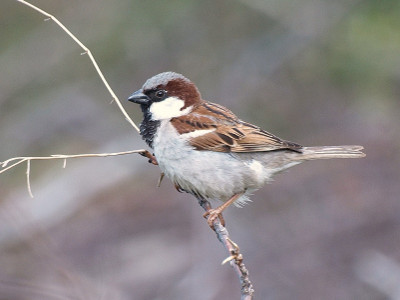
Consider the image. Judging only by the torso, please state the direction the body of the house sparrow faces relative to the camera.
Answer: to the viewer's left
